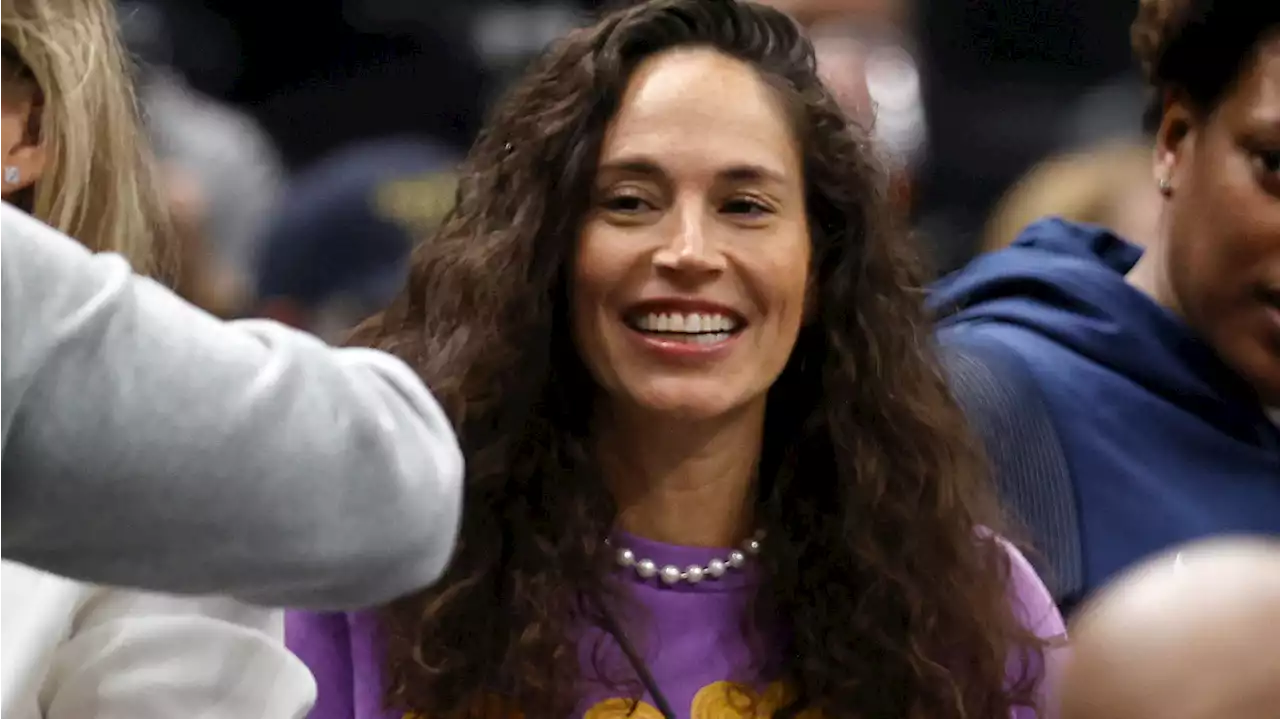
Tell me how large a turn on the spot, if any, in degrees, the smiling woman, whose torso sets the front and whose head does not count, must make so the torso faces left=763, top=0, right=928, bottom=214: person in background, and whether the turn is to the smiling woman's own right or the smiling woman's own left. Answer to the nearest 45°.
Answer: approximately 180°

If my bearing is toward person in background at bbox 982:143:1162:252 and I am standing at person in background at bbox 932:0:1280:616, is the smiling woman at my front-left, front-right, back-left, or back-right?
back-left

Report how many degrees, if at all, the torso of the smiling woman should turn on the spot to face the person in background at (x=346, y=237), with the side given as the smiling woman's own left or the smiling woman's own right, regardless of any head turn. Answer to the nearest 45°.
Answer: approximately 135° to the smiling woman's own right

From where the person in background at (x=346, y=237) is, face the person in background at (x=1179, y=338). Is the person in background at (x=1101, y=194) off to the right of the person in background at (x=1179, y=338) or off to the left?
left

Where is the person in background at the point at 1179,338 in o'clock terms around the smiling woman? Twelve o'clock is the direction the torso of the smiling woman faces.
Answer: The person in background is roughly at 8 o'clock from the smiling woman.

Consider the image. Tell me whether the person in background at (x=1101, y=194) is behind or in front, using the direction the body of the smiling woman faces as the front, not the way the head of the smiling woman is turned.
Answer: behind
